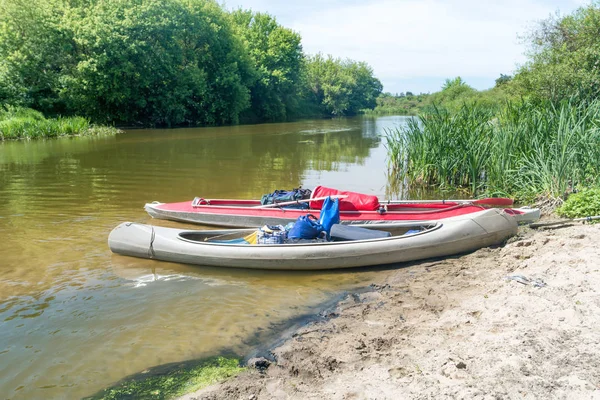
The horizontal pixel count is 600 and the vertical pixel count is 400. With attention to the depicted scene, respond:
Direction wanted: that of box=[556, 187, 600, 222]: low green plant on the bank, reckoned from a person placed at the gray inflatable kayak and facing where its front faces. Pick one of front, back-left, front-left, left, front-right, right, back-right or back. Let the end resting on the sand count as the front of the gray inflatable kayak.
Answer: front

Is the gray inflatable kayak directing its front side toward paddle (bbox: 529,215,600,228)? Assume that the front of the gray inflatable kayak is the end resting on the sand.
yes

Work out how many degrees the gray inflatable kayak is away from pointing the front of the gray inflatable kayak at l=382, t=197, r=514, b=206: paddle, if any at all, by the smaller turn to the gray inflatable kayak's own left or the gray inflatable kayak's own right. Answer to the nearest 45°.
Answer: approximately 45° to the gray inflatable kayak's own left

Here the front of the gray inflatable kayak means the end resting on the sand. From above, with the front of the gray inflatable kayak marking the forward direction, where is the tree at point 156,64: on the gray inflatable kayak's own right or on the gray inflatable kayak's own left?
on the gray inflatable kayak's own left

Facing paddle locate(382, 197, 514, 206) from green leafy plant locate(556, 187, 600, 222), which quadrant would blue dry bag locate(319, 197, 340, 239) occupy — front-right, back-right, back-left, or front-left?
front-left

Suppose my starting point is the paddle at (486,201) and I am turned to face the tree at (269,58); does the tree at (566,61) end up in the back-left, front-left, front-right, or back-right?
front-right

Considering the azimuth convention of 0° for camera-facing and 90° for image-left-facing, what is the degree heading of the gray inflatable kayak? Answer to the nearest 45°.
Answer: approximately 270°

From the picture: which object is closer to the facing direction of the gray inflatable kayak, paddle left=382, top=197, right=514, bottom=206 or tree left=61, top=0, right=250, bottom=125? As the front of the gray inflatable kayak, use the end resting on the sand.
the paddle

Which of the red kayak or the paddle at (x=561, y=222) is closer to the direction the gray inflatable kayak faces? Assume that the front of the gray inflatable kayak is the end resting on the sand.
the paddle

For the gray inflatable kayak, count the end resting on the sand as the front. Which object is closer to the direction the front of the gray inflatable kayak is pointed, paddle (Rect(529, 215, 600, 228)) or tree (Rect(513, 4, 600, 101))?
the paddle
